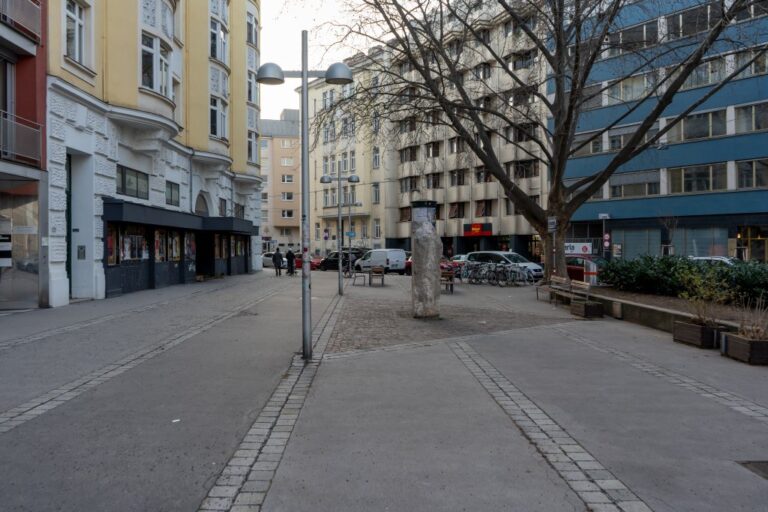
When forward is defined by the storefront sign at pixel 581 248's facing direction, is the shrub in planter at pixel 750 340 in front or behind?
in front

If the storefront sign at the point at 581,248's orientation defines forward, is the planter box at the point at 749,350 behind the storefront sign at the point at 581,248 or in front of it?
in front

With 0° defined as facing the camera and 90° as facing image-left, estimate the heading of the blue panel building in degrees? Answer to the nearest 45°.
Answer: approximately 45°

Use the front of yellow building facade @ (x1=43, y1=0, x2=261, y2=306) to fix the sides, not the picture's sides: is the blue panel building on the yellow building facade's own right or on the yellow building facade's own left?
on the yellow building facade's own left

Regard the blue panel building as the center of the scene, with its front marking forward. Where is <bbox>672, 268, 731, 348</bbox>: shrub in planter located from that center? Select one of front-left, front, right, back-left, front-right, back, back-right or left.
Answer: front-left

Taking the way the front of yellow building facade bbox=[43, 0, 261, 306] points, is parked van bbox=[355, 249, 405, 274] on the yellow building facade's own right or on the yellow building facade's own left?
on the yellow building facade's own left

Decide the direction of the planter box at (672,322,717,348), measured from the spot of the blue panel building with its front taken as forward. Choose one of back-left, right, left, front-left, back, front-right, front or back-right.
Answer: front-left

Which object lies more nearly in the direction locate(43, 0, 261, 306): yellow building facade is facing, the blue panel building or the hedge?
the hedge

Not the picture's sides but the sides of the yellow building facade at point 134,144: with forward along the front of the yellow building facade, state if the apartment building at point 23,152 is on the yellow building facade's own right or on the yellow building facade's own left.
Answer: on the yellow building facade's own right

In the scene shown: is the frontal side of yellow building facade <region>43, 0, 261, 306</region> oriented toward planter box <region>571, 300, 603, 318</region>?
yes

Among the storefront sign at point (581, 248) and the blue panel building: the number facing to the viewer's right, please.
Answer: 0
